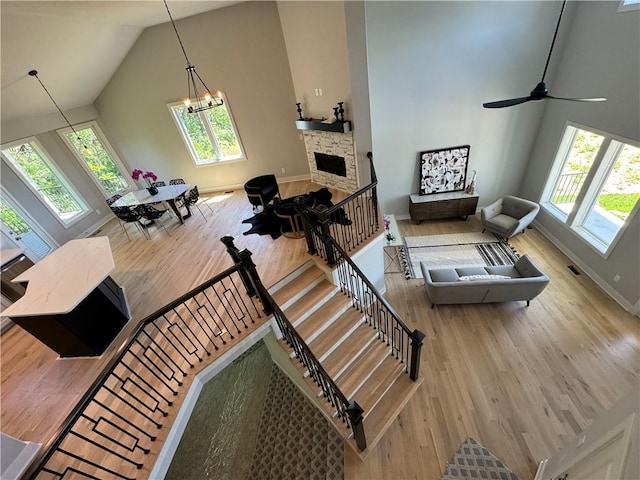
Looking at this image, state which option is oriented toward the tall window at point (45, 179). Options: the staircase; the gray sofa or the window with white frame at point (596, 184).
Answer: the window with white frame

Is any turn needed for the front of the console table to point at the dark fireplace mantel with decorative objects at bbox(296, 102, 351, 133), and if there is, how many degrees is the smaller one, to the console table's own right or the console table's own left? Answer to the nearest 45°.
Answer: approximately 45° to the console table's own right

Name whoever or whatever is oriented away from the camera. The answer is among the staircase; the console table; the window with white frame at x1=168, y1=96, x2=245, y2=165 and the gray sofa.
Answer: the gray sofa

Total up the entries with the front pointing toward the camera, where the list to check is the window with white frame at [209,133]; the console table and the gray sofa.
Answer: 2

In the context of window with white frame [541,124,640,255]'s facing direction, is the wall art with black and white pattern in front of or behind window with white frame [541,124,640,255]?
in front

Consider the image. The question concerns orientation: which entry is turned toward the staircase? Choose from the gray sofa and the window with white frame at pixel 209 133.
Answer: the window with white frame

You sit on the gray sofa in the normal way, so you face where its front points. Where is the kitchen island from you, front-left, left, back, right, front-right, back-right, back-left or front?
back-left

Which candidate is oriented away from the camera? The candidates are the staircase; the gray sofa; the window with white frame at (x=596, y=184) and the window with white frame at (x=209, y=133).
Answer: the gray sofa

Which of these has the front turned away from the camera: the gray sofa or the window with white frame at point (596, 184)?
the gray sofa

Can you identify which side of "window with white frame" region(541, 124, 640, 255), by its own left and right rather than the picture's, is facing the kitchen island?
front

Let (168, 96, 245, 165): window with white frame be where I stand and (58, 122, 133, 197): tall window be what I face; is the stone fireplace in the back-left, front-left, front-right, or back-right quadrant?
back-left

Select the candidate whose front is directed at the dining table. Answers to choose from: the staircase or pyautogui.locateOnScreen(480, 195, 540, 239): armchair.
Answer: the armchair

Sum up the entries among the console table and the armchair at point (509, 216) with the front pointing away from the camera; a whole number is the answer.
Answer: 0

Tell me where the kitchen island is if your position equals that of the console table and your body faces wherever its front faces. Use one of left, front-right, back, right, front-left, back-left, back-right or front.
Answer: front-right

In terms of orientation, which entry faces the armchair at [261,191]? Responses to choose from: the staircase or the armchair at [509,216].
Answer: the armchair at [509,216]

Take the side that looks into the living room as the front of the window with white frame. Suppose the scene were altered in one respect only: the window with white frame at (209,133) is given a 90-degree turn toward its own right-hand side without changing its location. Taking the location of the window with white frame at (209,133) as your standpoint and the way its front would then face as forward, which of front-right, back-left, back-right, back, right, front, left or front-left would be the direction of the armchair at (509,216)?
back-left

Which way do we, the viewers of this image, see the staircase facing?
facing the viewer and to the right of the viewer

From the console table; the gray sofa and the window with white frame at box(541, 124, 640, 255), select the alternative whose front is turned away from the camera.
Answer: the gray sofa

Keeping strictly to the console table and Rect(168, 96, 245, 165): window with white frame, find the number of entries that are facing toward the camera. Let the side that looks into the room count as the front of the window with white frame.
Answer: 2

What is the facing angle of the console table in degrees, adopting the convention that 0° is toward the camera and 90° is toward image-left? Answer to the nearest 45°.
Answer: approximately 0°
